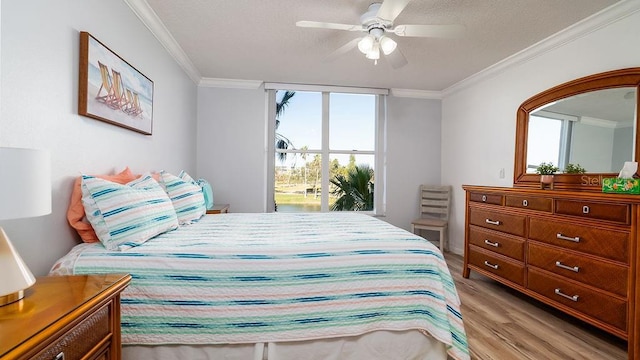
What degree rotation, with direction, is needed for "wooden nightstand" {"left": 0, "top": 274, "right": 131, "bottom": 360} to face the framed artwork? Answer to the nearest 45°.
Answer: approximately 135° to its left

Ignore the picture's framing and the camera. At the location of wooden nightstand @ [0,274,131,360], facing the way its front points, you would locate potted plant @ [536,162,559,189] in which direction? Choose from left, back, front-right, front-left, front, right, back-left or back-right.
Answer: front-left

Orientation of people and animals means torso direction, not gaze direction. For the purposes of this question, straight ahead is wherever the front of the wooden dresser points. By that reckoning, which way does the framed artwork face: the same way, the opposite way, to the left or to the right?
the opposite way

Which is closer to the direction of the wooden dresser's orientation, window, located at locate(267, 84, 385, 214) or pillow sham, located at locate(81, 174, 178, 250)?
the pillow sham

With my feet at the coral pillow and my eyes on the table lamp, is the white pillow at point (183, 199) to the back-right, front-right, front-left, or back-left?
back-left
